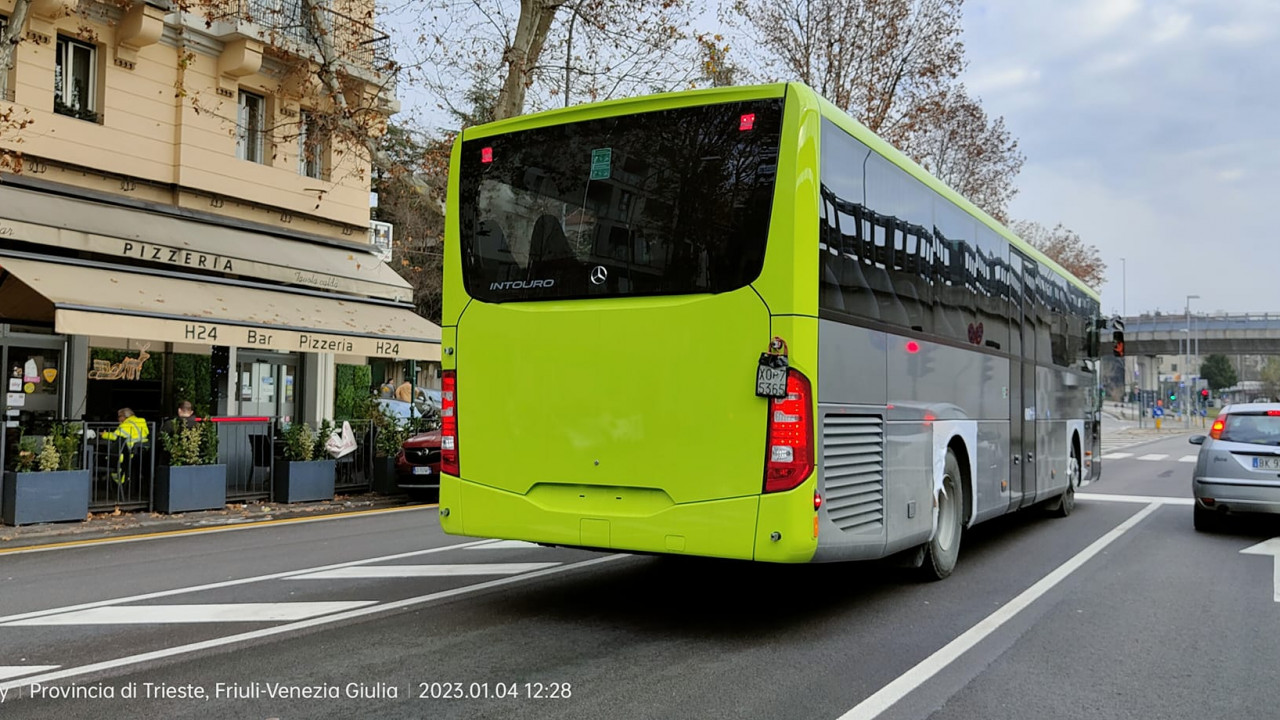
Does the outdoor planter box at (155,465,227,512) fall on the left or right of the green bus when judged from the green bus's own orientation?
on its left

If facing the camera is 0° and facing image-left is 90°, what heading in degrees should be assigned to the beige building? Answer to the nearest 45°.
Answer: approximately 315°

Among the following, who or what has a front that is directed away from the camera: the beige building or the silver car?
the silver car

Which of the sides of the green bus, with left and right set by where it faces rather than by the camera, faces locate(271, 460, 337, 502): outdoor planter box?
left

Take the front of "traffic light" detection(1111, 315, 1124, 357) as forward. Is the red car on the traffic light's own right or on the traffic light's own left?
on the traffic light's own right

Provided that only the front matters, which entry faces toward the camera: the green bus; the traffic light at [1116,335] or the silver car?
the traffic light

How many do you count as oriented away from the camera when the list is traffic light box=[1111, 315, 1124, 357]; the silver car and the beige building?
1

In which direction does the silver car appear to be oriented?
away from the camera

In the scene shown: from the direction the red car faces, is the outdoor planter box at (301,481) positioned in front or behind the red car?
in front

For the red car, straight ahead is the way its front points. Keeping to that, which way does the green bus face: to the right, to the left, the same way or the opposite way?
the opposite way

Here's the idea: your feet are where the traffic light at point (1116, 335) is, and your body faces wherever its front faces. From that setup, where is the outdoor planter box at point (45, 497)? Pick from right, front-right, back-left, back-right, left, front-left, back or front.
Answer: front-right

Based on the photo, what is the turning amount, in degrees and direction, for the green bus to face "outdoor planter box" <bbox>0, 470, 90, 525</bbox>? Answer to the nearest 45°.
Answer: approximately 90° to its left

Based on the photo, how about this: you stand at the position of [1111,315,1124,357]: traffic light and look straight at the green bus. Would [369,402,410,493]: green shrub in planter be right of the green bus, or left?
right

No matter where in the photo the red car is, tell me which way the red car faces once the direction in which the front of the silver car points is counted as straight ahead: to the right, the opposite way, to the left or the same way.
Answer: the opposite way

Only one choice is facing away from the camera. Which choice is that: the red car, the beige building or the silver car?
the silver car

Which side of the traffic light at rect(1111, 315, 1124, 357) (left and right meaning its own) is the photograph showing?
front

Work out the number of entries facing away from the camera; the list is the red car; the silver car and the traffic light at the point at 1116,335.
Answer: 1

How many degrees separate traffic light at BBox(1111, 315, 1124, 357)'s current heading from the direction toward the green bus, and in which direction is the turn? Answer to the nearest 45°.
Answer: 0° — it already faces it

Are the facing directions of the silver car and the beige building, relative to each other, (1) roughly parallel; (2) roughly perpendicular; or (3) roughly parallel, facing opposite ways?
roughly perpendicular
